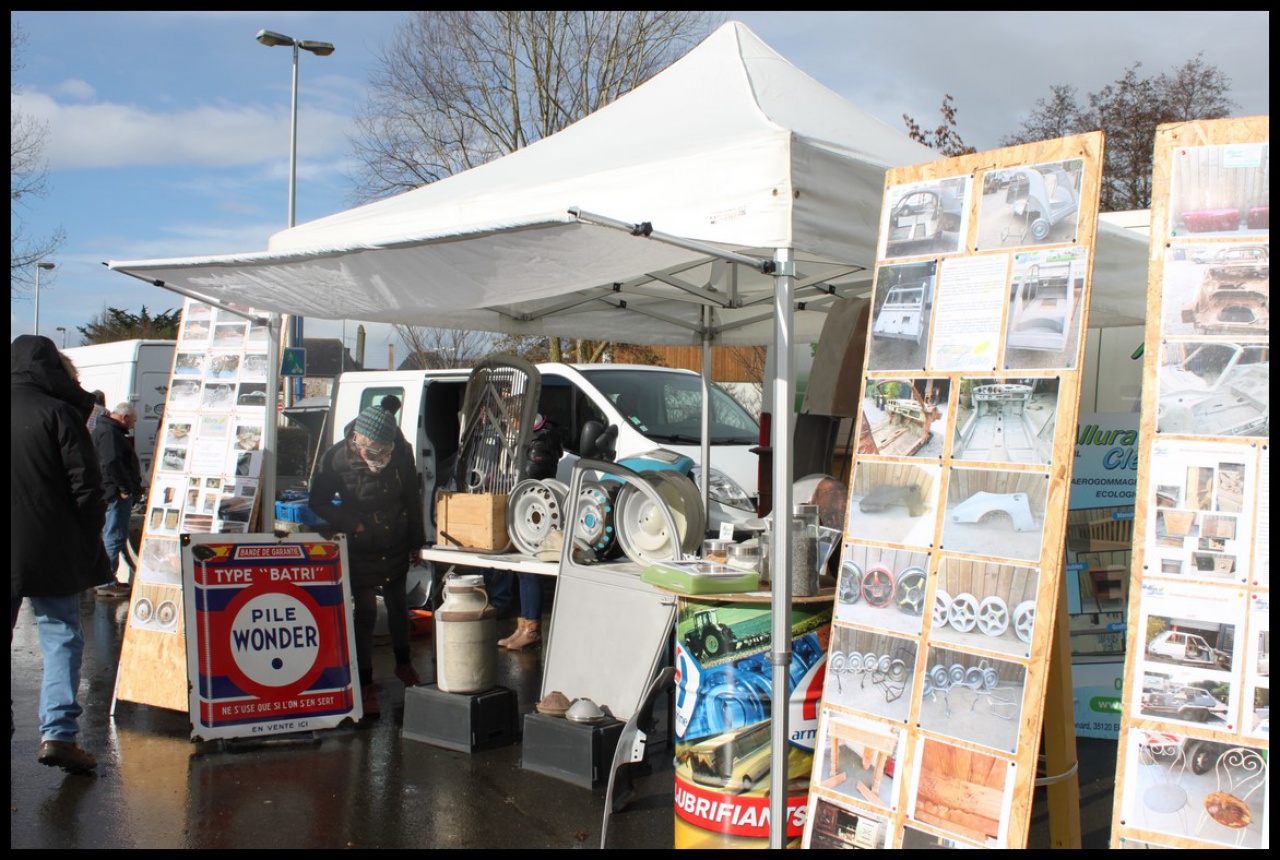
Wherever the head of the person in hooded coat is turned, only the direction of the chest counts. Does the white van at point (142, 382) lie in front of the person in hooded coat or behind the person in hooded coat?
in front

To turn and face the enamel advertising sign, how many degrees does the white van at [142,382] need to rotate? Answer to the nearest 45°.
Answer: approximately 135° to its left

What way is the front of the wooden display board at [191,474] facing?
toward the camera

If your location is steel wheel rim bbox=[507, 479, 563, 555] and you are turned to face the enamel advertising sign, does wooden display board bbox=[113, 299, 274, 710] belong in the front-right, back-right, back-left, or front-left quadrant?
front-right

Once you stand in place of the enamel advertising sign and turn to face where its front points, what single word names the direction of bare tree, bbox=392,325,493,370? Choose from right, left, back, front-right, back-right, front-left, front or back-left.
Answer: back

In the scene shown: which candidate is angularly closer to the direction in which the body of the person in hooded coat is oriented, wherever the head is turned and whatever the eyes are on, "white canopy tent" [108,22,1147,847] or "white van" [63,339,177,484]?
the white van

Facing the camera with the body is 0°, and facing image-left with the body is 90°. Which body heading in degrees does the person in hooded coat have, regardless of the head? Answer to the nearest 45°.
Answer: approximately 225°

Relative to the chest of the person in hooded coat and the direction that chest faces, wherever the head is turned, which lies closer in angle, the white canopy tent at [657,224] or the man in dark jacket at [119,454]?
the man in dark jacket

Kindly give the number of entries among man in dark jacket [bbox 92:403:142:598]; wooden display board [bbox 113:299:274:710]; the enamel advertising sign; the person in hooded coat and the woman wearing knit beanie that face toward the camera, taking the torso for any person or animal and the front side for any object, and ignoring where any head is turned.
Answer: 3

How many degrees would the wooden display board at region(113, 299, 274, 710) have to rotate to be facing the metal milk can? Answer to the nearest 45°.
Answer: approximately 45° to its left

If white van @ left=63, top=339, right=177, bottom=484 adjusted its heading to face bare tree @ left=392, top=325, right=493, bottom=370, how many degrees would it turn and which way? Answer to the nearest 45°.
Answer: approximately 90° to its right

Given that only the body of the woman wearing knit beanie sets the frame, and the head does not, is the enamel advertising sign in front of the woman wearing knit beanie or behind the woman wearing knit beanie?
in front

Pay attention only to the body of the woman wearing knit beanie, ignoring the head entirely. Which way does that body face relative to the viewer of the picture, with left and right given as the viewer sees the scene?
facing the viewer
